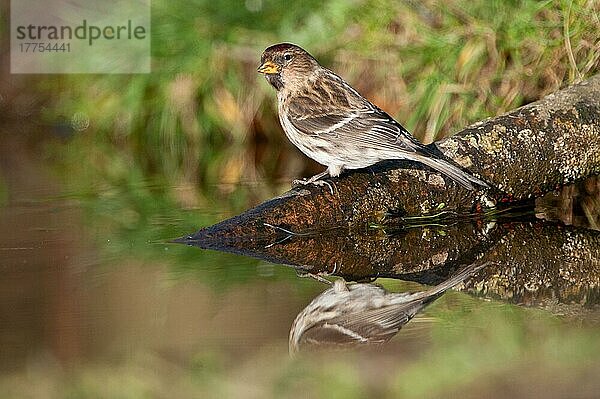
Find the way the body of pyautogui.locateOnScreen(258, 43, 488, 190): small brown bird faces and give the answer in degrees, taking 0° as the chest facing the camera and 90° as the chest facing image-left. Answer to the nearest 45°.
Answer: approximately 90°
